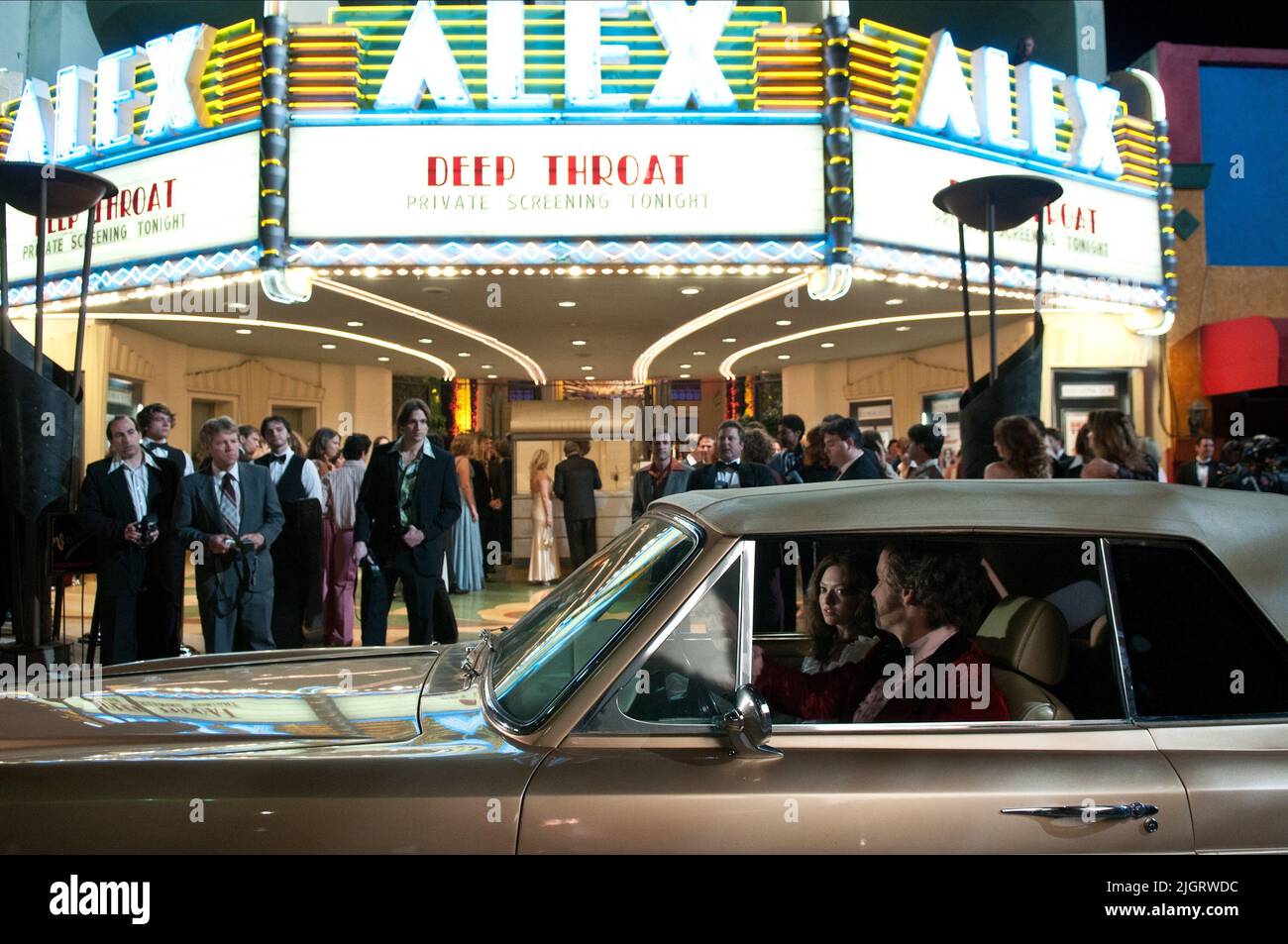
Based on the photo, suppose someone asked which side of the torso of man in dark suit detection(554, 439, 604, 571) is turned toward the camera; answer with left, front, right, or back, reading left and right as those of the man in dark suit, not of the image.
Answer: back

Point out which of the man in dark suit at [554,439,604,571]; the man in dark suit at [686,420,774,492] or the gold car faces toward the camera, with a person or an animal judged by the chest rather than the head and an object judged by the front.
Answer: the man in dark suit at [686,420,774,492]

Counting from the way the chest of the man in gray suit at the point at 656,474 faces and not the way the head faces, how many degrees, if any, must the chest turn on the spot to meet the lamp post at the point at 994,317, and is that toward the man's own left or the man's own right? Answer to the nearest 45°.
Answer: approximately 45° to the man's own left

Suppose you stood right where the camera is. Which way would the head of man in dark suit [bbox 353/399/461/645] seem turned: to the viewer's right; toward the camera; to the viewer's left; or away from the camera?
toward the camera

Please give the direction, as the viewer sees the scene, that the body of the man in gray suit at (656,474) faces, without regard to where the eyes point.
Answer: toward the camera

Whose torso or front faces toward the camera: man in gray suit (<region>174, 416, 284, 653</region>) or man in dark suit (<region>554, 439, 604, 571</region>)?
the man in gray suit

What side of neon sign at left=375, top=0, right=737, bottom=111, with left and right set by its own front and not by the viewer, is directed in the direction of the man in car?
front

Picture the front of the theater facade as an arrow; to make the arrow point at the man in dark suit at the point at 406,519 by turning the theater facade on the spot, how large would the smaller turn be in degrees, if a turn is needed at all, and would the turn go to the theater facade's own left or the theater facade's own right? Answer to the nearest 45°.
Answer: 0° — it already faces them

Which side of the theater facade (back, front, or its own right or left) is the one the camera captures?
front

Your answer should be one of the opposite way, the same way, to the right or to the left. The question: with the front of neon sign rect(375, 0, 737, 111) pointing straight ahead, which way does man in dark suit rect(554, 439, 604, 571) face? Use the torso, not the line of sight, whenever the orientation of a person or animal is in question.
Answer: the opposite way

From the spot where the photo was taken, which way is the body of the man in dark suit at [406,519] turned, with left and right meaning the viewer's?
facing the viewer

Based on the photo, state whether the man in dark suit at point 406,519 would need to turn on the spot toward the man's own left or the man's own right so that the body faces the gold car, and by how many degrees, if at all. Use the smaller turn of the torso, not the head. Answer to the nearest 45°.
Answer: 0° — they already face it

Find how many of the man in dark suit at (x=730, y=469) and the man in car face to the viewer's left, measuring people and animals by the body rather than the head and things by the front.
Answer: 1

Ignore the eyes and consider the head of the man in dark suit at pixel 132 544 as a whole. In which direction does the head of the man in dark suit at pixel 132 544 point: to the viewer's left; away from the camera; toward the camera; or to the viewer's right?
toward the camera

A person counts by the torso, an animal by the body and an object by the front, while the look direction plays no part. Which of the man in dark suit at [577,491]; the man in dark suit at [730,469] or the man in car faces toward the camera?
the man in dark suit at [730,469]

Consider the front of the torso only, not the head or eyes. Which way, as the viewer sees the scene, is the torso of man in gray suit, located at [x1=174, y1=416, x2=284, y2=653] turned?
toward the camera

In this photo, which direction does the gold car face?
to the viewer's left

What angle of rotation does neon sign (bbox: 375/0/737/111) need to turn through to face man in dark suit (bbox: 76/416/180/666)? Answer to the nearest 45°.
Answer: approximately 45° to its right

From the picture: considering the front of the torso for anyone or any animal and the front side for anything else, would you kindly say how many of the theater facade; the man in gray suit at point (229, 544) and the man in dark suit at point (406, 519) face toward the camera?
3
